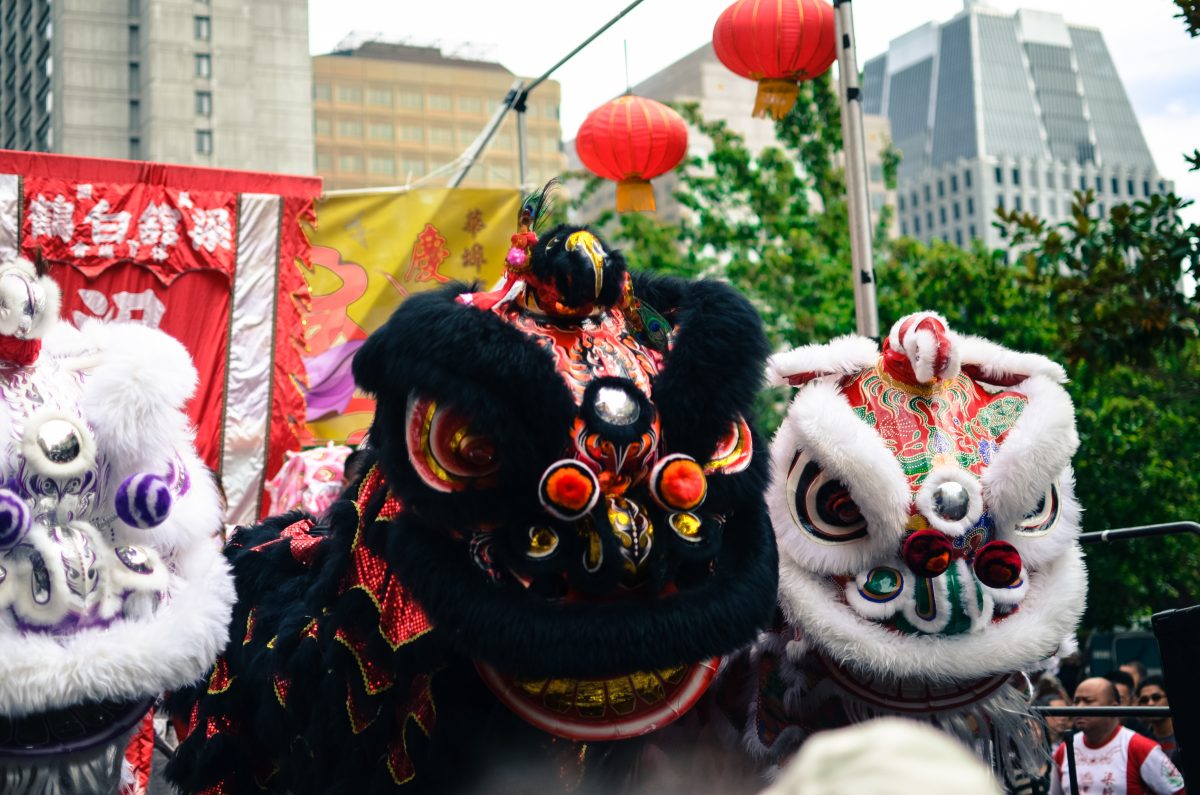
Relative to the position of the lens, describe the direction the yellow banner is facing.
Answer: facing the viewer

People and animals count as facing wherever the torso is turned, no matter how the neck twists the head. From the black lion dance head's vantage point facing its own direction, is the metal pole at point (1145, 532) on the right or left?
on its left

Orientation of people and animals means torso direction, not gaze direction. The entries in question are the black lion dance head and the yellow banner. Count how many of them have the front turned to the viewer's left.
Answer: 0

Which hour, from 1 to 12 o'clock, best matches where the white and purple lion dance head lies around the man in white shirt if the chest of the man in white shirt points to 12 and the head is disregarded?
The white and purple lion dance head is roughly at 12 o'clock from the man in white shirt.

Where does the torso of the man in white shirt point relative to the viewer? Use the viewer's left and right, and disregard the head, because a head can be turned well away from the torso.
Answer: facing the viewer and to the left of the viewer

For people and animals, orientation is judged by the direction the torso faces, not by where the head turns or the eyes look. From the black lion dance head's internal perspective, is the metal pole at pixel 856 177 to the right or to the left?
on its left

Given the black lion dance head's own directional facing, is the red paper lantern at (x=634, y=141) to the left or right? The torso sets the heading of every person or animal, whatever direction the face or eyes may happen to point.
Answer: on its left

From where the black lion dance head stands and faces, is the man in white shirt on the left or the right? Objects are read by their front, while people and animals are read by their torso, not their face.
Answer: on its left

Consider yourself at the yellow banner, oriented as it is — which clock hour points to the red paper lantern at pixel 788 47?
The red paper lantern is roughly at 10 o'clock from the yellow banner.
